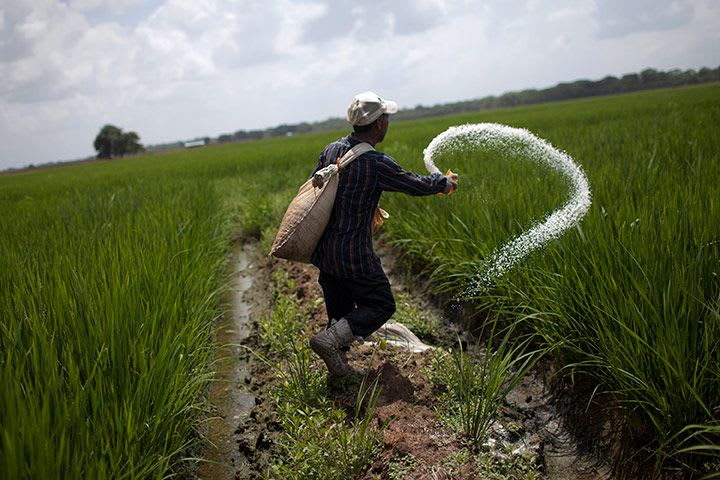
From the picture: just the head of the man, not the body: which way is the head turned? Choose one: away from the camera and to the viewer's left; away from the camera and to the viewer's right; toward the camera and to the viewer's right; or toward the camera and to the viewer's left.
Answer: away from the camera and to the viewer's right

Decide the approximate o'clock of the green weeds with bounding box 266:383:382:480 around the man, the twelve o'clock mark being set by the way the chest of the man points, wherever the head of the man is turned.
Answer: The green weeds is roughly at 5 o'clock from the man.

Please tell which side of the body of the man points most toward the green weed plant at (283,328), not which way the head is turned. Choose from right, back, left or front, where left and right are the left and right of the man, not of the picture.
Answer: left

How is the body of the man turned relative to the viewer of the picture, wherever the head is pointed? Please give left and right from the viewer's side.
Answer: facing away from the viewer and to the right of the viewer
